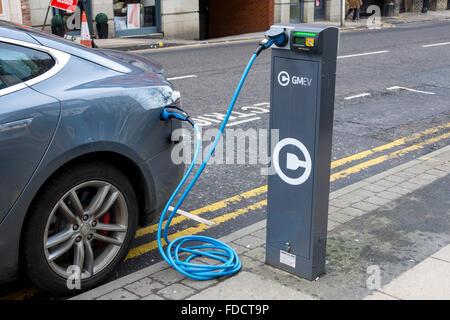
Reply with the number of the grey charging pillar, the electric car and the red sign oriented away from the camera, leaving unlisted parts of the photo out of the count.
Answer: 0

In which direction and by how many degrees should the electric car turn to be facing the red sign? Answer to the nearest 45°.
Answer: approximately 135° to its right

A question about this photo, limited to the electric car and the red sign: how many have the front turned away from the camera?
0

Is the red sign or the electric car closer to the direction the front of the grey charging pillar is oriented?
the electric car

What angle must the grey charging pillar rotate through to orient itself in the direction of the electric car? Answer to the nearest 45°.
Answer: approximately 45° to its right

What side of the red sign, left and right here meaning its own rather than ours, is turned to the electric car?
front

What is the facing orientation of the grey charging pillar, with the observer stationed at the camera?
facing the viewer and to the left of the viewer

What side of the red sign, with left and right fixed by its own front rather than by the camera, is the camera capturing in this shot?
front

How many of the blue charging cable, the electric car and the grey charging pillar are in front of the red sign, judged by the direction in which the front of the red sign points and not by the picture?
3

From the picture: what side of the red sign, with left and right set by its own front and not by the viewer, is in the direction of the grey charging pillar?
front

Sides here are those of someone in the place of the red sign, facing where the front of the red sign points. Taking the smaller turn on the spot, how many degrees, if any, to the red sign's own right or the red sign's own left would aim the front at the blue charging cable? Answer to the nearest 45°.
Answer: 0° — it already faces it
